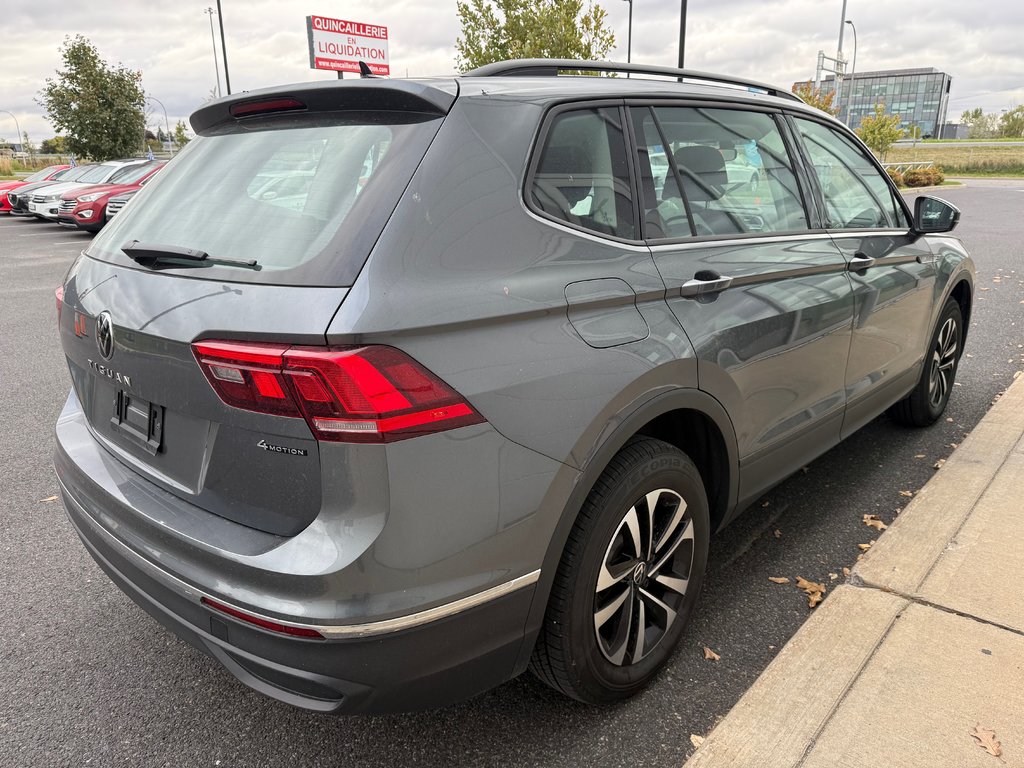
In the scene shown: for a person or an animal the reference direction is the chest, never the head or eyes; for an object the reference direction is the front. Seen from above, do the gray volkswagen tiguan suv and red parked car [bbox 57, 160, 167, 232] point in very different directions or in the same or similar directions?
very different directions

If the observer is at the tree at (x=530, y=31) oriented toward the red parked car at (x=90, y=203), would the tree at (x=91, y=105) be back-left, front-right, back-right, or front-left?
front-right

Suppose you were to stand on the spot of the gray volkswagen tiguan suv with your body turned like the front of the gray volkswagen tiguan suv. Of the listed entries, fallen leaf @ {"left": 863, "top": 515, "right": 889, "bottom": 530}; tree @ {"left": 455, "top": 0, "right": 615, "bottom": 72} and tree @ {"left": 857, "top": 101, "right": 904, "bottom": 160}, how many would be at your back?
0

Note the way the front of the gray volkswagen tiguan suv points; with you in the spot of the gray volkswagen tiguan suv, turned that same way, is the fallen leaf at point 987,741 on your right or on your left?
on your right

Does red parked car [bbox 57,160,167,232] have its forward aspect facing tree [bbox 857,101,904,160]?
no

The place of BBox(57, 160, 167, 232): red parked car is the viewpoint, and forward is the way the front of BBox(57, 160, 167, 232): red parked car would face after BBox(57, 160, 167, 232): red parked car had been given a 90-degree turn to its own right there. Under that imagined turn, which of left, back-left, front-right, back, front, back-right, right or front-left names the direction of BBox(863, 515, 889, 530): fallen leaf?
back-left

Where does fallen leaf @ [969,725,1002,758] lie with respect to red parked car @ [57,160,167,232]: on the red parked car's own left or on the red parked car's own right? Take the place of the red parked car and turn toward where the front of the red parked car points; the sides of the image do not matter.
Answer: on the red parked car's own left

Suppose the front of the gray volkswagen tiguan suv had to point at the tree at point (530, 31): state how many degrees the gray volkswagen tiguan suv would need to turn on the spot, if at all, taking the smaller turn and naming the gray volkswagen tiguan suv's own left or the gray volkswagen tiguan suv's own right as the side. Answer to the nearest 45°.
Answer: approximately 45° to the gray volkswagen tiguan suv's own left

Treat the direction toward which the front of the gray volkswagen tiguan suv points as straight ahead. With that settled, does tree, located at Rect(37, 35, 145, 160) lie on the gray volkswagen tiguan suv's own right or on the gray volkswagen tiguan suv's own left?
on the gray volkswagen tiguan suv's own left

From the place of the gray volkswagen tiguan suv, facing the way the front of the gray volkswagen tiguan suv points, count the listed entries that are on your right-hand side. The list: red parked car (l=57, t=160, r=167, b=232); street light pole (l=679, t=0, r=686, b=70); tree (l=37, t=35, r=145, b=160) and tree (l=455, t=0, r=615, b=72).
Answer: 0

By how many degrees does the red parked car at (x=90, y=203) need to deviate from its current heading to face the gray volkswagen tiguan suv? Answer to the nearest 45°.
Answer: approximately 45° to its left

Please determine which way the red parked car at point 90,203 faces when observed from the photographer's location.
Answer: facing the viewer and to the left of the viewer

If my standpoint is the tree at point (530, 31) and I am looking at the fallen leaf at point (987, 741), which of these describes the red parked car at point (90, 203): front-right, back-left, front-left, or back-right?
front-right

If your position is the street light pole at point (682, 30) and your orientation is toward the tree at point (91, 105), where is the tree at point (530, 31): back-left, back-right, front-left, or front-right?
front-right

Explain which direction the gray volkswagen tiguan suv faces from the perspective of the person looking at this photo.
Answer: facing away from the viewer and to the right of the viewer

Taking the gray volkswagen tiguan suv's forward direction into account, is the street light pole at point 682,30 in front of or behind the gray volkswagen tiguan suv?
in front

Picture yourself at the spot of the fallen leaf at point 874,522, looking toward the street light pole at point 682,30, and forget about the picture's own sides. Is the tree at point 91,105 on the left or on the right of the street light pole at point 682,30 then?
left

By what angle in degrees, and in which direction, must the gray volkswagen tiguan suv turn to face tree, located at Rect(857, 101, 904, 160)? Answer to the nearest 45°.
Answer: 0° — it already faces it

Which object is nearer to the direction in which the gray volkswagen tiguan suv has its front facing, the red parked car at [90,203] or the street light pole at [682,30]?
the street light pole
